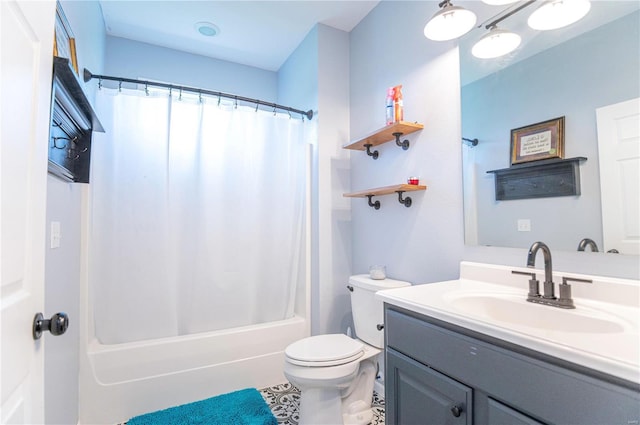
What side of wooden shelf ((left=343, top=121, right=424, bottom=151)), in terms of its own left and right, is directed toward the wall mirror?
left

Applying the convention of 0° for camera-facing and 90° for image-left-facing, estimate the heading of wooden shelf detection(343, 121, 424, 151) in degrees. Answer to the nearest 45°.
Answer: approximately 45°

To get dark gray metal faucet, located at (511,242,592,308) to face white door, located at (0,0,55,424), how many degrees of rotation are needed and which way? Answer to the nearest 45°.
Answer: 0° — it already faces it

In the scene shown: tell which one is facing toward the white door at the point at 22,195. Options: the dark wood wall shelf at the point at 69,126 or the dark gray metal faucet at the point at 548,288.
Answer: the dark gray metal faucet

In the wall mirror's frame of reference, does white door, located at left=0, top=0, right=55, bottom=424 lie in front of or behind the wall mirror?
in front

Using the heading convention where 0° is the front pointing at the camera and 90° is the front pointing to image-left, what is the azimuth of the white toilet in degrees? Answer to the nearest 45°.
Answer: approximately 45°

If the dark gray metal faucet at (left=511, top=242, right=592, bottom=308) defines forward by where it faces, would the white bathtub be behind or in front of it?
in front

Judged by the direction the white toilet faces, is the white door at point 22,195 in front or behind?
in front

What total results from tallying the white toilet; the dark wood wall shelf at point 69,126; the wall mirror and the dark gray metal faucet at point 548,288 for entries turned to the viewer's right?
1

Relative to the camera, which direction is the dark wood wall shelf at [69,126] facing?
to the viewer's right

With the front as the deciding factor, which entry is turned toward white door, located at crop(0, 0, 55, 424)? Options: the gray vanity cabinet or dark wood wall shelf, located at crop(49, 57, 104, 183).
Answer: the gray vanity cabinet

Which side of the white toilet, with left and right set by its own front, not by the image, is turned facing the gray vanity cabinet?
left

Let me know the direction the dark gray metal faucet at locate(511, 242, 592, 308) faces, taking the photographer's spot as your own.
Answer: facing the viewer and to the left of the viewer

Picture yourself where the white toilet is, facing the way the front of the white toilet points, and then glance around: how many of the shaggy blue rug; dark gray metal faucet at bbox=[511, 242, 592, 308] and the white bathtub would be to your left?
1

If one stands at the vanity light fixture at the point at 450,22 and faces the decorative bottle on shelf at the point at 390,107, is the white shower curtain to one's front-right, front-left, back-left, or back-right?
front-left
